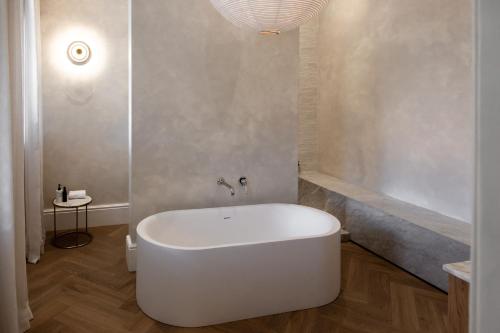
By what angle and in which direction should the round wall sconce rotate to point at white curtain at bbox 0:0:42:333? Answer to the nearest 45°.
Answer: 0° — it already faces it

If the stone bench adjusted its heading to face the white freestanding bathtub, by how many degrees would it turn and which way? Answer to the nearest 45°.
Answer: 0° — it already faces it

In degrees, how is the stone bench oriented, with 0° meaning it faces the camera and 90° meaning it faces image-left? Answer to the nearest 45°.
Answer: approximately 45°

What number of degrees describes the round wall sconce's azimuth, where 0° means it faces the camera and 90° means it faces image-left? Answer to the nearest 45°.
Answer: approximately 0°

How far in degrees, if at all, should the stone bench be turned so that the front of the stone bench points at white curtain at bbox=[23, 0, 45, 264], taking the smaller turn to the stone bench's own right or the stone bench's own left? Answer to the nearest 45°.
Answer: approximately 45° to the stone bench's own right
